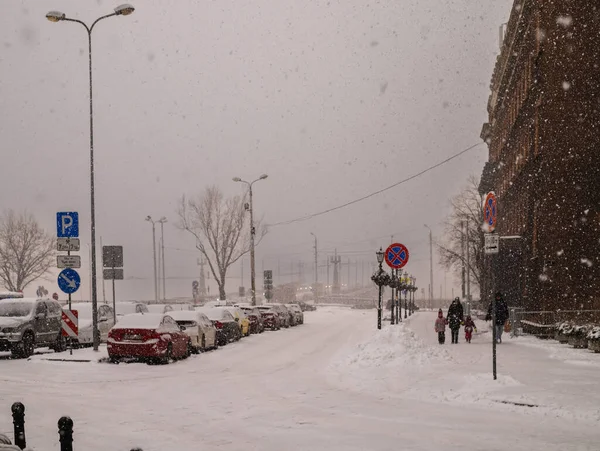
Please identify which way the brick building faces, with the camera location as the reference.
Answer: facing to the left of the viewer

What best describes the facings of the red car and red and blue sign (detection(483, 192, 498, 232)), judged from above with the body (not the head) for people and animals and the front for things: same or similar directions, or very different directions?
very different directions

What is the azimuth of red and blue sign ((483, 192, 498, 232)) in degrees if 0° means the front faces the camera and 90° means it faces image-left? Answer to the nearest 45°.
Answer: approximately 45°

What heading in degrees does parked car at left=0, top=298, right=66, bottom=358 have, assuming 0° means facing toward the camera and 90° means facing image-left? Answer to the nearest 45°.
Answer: approximately 45°
